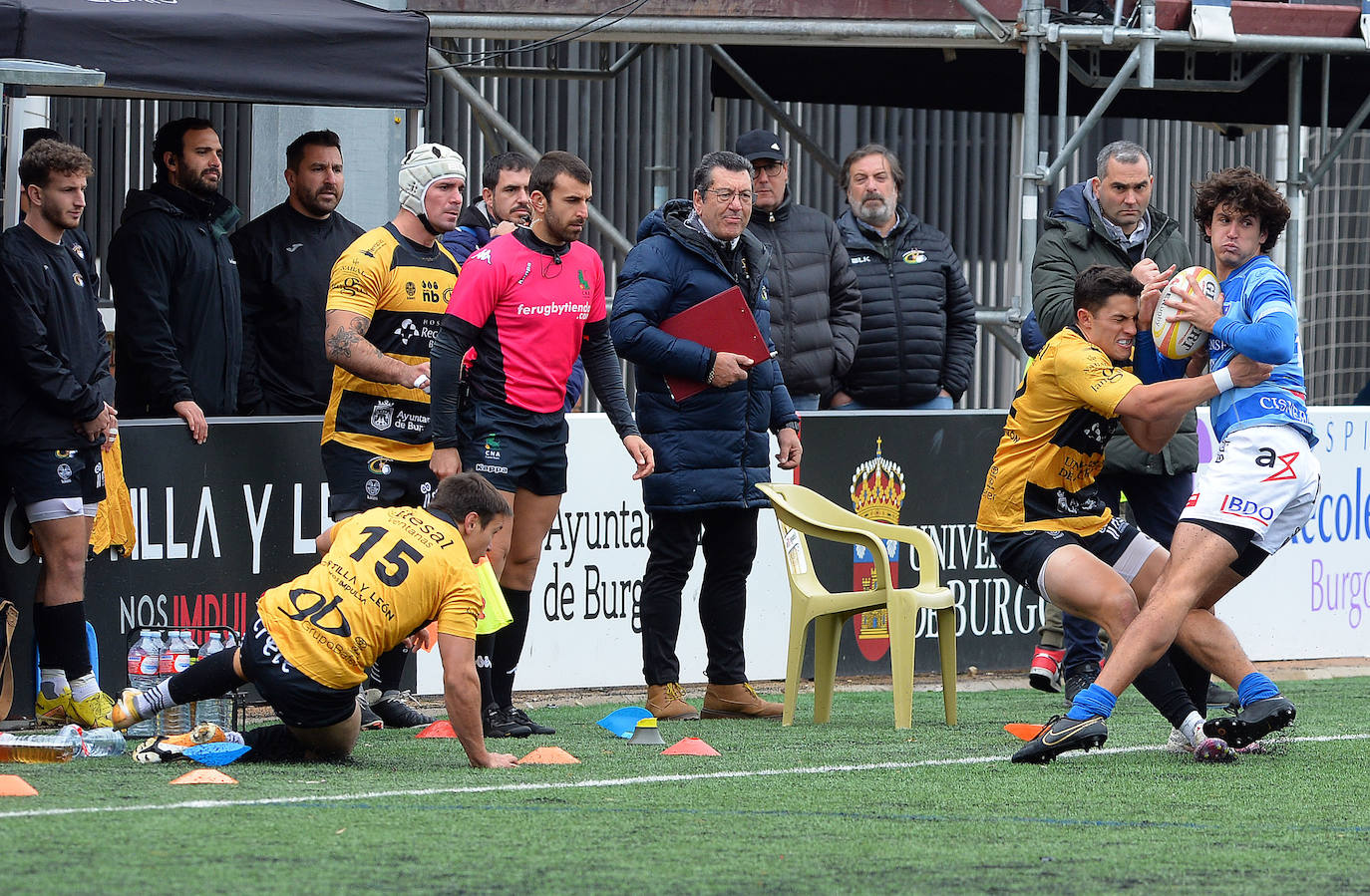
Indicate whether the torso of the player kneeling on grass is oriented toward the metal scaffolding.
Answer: yes

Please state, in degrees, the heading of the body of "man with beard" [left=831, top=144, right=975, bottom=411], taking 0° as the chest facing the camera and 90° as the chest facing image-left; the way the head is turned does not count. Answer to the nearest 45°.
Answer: approximately 0°

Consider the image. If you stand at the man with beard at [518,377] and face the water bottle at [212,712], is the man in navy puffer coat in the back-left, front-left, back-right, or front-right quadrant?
back-right

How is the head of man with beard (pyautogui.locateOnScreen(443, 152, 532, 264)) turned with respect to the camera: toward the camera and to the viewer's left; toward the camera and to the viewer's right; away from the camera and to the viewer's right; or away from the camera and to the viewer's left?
toward the camera and to the viewer's right

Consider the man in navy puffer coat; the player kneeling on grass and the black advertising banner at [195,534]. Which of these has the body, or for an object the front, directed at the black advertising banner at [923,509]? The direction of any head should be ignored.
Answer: the player kneeling on grass

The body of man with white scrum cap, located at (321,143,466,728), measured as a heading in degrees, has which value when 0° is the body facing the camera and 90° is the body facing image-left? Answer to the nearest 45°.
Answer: approximately 315°

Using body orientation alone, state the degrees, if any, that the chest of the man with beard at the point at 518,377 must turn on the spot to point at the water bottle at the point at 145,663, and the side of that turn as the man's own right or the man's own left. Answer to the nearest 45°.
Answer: approximately 135° to the man's own right

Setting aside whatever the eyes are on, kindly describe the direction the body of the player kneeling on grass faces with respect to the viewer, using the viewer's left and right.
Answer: facing away from the viewer and to the right of the viewer

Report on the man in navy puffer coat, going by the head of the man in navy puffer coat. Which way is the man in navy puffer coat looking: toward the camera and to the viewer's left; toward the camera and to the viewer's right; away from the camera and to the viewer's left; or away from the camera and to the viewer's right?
toward the camera and to the viewer's right
